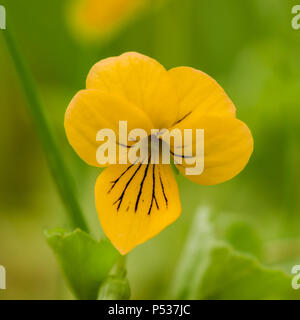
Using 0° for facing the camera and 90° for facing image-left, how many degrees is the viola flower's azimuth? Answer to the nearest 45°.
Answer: approximately 0°
